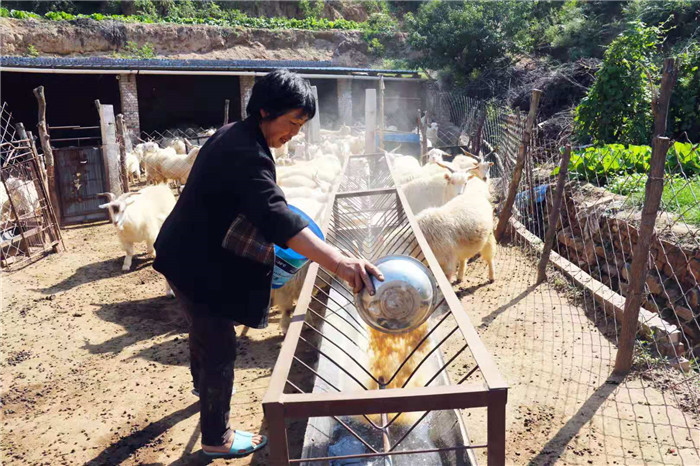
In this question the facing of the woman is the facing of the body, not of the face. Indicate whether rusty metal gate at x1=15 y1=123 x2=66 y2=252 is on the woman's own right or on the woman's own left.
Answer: on the woman's own left

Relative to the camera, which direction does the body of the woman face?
to the viewer's right

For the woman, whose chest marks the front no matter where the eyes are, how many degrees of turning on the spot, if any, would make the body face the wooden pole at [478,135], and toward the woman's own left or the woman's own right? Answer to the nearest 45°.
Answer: approximately 45° to the woman's own left

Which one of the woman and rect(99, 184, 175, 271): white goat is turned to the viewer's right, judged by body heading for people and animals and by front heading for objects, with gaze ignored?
the woman

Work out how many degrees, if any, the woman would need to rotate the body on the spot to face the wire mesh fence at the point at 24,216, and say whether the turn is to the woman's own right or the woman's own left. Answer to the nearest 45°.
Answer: approximately 135° to the woman's own left
